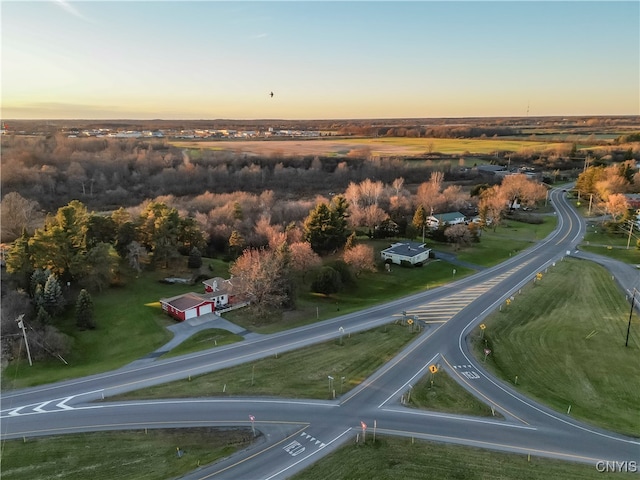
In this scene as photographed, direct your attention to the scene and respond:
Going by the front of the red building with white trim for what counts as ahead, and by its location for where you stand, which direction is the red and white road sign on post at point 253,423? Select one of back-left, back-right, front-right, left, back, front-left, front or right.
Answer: front-right

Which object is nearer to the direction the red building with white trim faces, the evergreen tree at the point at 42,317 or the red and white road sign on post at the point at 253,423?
the red and white road sign on post

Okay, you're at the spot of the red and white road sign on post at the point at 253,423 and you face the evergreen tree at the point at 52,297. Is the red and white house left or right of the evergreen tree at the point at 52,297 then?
right

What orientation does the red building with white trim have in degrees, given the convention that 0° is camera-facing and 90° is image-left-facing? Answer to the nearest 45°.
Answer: approximately 315°

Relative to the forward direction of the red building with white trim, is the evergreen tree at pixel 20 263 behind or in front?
behind

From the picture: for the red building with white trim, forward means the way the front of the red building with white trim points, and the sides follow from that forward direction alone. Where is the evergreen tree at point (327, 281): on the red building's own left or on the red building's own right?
on the red building's own left

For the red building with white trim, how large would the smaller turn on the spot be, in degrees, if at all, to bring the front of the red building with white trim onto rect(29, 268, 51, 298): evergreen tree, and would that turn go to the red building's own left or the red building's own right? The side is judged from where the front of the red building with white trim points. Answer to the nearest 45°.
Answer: approximately 135° to the red building's own right

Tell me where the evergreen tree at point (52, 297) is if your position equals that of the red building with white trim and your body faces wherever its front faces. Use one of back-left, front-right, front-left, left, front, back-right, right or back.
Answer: back-right

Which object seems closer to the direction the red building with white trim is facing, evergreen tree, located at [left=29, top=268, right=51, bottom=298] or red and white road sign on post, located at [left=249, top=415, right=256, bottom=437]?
the red and white road sign on post

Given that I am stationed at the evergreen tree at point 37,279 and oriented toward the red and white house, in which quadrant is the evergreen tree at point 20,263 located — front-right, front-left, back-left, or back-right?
back-left
